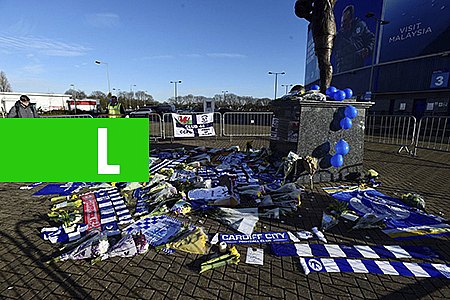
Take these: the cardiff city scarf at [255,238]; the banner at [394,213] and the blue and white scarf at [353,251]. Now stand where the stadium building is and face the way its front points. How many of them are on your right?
0

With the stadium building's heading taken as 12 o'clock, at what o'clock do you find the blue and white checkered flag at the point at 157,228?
The blue and white checkered flag is roughly at 11 o'clock from the stadium building.

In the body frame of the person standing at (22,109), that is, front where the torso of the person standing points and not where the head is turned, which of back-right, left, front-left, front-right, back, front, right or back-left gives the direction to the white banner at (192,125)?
left

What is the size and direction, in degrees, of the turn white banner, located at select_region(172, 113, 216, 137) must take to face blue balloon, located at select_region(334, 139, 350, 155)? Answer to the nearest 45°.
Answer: approximately 45° to its left

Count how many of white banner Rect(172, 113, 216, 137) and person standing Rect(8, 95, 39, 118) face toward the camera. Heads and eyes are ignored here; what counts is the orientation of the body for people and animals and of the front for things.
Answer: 2

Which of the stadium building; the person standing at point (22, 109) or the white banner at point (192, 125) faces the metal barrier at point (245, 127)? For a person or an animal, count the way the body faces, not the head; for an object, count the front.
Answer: the stadium building

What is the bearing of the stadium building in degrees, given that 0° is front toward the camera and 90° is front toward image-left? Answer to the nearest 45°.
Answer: approximately 45°

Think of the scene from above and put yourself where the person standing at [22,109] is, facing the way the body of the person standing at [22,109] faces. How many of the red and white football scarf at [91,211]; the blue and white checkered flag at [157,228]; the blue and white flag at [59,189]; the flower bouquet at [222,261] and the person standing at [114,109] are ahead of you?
4

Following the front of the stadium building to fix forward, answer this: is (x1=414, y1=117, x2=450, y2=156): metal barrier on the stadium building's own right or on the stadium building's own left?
on the stadium building's own left

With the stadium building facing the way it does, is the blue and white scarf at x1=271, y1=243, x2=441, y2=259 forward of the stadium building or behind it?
forward

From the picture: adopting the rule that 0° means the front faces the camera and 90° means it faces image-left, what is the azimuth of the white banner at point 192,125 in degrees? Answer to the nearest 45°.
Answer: approximately 0°

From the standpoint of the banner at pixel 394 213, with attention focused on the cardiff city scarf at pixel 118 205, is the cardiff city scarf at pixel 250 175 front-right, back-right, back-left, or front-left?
front-right

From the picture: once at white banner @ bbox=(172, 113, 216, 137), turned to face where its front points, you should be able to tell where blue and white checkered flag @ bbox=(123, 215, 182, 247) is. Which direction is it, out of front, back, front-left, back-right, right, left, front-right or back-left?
front

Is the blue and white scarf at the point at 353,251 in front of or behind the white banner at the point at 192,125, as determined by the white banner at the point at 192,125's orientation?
in front

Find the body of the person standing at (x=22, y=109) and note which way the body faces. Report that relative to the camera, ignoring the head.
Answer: toward the camera

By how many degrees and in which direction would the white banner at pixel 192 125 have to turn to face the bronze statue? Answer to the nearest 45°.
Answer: approximately 45° to its left
